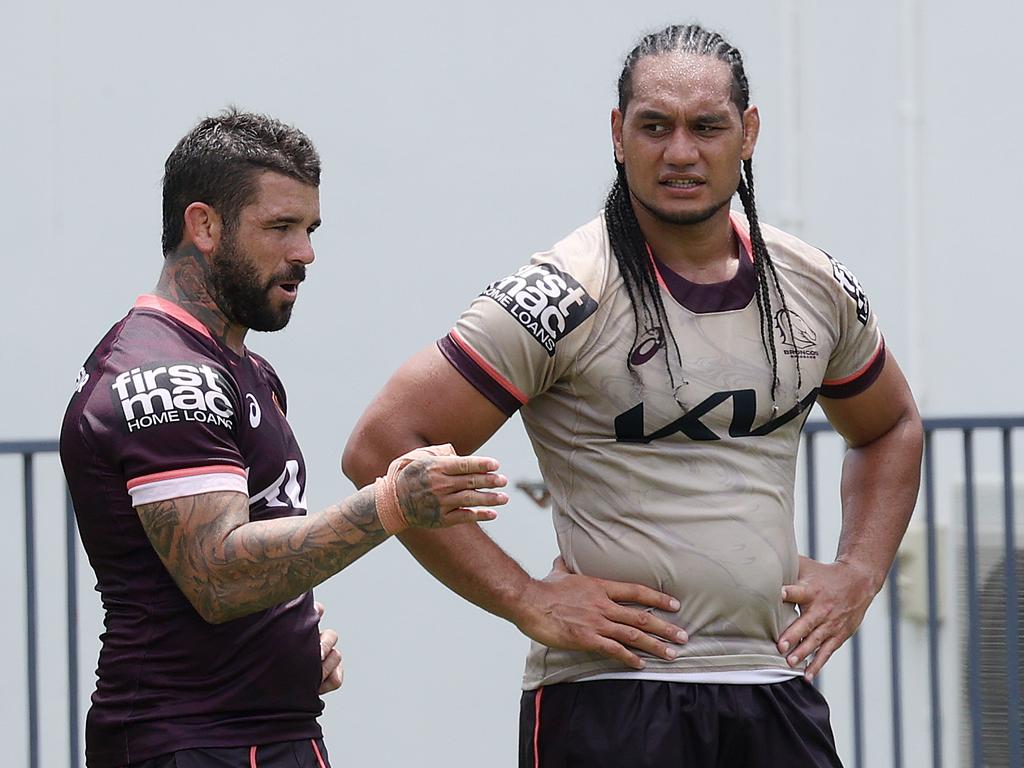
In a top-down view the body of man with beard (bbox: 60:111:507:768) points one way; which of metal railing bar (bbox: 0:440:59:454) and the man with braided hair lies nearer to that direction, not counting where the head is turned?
the man with braided hair

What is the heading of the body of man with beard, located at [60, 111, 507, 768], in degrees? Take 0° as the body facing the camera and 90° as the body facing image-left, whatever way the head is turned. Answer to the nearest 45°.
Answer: approximately 270°

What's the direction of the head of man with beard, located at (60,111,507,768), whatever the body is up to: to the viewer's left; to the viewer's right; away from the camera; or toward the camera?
to the viewer's right
